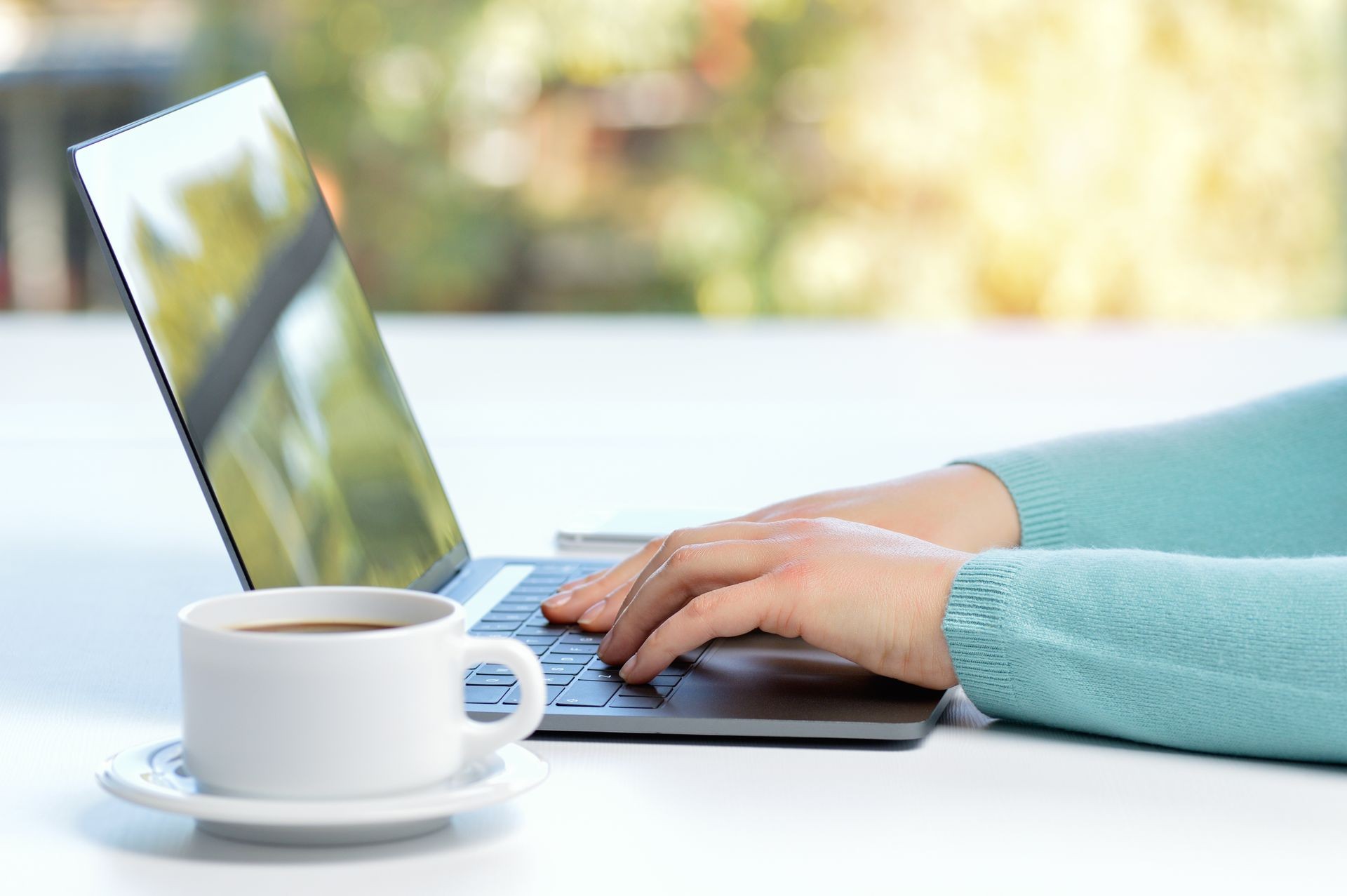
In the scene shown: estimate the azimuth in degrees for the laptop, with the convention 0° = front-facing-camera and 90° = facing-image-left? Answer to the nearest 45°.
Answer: approximately 270°
